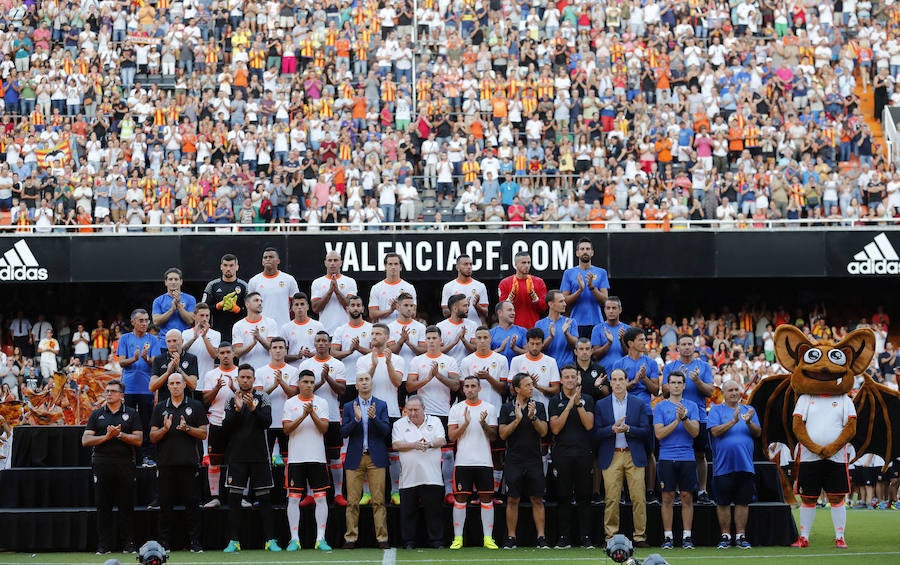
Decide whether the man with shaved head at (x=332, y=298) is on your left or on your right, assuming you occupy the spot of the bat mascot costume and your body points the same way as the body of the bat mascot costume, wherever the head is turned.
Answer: on your right

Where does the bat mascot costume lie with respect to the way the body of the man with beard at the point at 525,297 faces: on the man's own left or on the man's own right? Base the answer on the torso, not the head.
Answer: on the man's own left

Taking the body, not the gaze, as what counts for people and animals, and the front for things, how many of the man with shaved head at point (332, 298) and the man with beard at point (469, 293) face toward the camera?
2

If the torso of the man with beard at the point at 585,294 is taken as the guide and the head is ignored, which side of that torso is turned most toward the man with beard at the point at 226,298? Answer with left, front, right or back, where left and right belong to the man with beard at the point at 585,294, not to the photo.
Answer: right

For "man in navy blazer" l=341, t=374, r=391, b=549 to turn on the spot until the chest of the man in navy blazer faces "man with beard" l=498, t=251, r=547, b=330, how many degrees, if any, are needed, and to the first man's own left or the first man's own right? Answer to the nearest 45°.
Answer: approximately 135° to the first man's own left

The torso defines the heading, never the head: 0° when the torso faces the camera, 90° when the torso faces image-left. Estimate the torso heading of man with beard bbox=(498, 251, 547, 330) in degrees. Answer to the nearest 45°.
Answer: approximately 0°

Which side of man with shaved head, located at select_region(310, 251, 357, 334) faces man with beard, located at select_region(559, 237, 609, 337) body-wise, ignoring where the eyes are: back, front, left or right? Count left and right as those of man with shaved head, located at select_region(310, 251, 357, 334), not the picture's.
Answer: left

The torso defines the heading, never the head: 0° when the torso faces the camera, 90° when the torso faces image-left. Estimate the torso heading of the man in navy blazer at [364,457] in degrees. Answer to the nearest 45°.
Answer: approximately 0°
